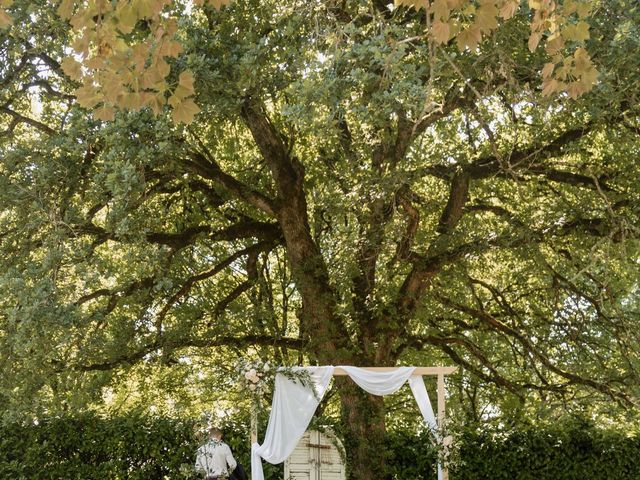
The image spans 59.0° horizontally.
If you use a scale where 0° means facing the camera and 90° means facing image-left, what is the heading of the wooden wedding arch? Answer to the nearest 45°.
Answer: approximately 0°
